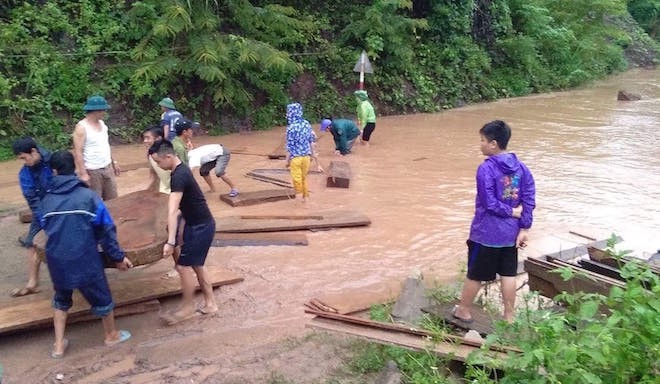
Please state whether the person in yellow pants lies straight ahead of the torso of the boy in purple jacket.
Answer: yes

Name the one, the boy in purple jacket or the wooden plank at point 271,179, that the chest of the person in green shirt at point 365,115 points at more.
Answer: the wooden plank

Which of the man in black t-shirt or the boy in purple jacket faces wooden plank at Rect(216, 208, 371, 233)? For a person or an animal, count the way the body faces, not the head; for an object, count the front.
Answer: the boy in purple jacket

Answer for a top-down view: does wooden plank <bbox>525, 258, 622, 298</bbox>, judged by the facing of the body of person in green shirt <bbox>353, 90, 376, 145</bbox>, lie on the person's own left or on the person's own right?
on the person's own left

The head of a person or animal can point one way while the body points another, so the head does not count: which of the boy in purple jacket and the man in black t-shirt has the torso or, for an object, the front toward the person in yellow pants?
the boy in purple jacket

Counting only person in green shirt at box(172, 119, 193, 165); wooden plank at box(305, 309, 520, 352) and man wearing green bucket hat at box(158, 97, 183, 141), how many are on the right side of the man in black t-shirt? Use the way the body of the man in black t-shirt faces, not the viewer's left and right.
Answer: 2

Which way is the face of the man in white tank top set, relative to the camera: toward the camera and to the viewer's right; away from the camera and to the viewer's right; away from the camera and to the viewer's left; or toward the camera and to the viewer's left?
toward the camera and to the viewer's right

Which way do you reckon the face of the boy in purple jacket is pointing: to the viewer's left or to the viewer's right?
to the viewer's left

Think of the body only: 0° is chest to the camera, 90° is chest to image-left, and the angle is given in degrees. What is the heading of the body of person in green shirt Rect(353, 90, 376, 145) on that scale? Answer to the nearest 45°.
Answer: approximately 90°
